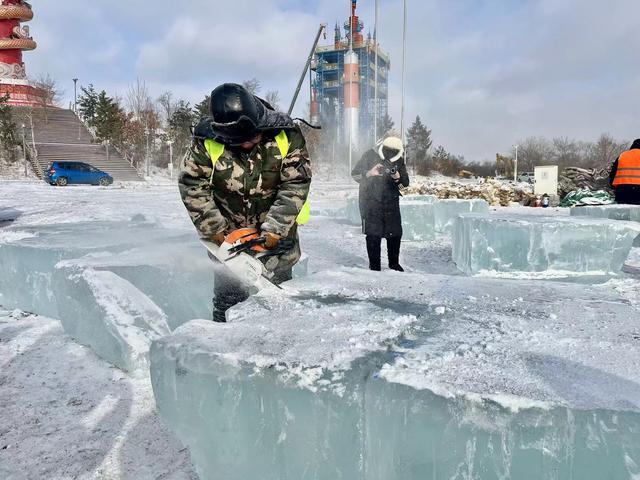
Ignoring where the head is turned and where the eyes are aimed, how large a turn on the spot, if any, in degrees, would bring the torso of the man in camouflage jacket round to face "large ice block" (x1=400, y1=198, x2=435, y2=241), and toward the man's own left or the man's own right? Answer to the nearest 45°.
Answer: approximately 135° to the man's own left

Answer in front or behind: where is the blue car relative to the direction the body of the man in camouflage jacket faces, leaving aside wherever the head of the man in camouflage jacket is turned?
behind

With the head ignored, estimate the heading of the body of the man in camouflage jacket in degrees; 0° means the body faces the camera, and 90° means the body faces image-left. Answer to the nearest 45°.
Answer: approximately 0°

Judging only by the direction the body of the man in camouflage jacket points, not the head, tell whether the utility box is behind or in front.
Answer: behind

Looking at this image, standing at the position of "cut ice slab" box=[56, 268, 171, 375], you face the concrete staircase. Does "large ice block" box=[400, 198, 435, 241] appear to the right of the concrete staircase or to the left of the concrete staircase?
right

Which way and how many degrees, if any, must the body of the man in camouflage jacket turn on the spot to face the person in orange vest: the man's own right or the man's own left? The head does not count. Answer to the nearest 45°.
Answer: approximately 135° to the man's own left

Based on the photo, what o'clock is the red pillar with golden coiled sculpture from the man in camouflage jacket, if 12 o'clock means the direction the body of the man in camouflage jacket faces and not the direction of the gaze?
The red pillar with golden coiled sculpture is roughly at 5 o'clock from the man in camouflage jacket.

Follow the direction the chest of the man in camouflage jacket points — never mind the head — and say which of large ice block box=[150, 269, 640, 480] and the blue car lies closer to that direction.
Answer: the large ice block

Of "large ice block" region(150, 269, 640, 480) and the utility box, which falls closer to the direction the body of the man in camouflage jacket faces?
the large ice block

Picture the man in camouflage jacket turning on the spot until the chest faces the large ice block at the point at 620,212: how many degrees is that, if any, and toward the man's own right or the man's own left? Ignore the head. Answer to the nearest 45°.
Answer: approximately 135° to the man's own left

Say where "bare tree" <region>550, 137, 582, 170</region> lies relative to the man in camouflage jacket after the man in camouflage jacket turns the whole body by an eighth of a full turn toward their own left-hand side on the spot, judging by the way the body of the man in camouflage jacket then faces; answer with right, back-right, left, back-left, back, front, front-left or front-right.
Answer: left

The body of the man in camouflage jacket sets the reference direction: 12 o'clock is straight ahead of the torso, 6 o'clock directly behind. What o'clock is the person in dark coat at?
The person in dark coat is roughly at 7 o'clock from the man in camouflage jacket.

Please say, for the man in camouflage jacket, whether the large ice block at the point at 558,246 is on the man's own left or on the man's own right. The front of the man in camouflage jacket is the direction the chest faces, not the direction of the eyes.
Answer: on the man's own left
